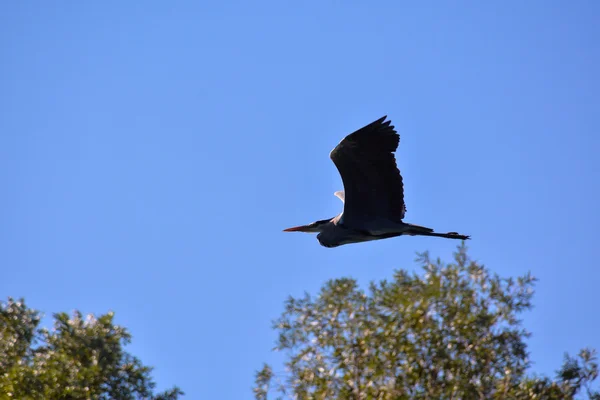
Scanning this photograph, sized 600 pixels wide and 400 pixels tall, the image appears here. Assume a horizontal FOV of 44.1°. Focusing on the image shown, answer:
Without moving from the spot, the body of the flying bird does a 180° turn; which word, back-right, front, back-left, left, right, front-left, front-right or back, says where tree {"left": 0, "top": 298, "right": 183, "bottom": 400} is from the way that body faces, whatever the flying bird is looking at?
back

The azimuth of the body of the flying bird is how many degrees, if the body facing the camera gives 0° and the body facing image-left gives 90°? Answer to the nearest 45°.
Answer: approximately 90°
